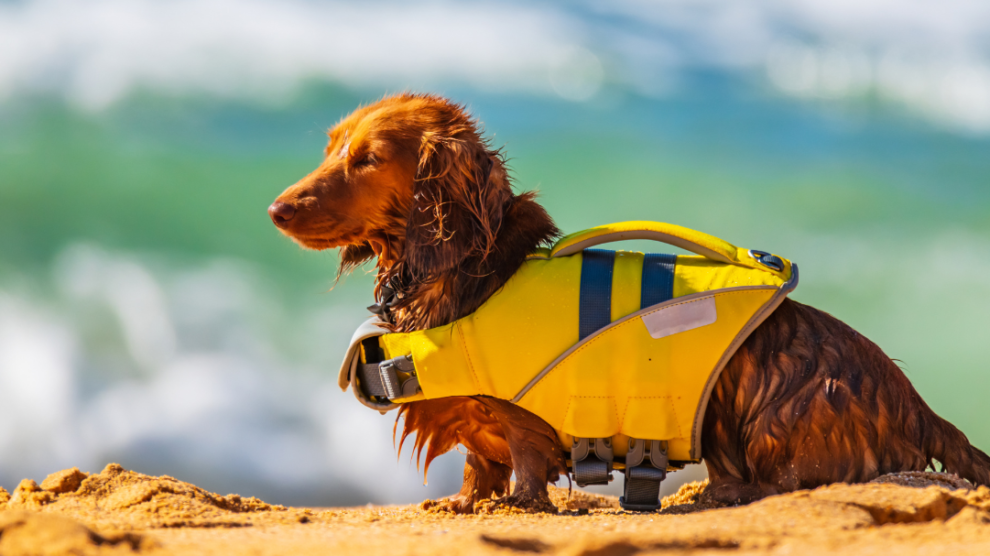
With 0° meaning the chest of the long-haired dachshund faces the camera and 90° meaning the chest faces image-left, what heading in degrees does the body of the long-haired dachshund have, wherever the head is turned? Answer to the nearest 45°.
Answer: approximately 90°
